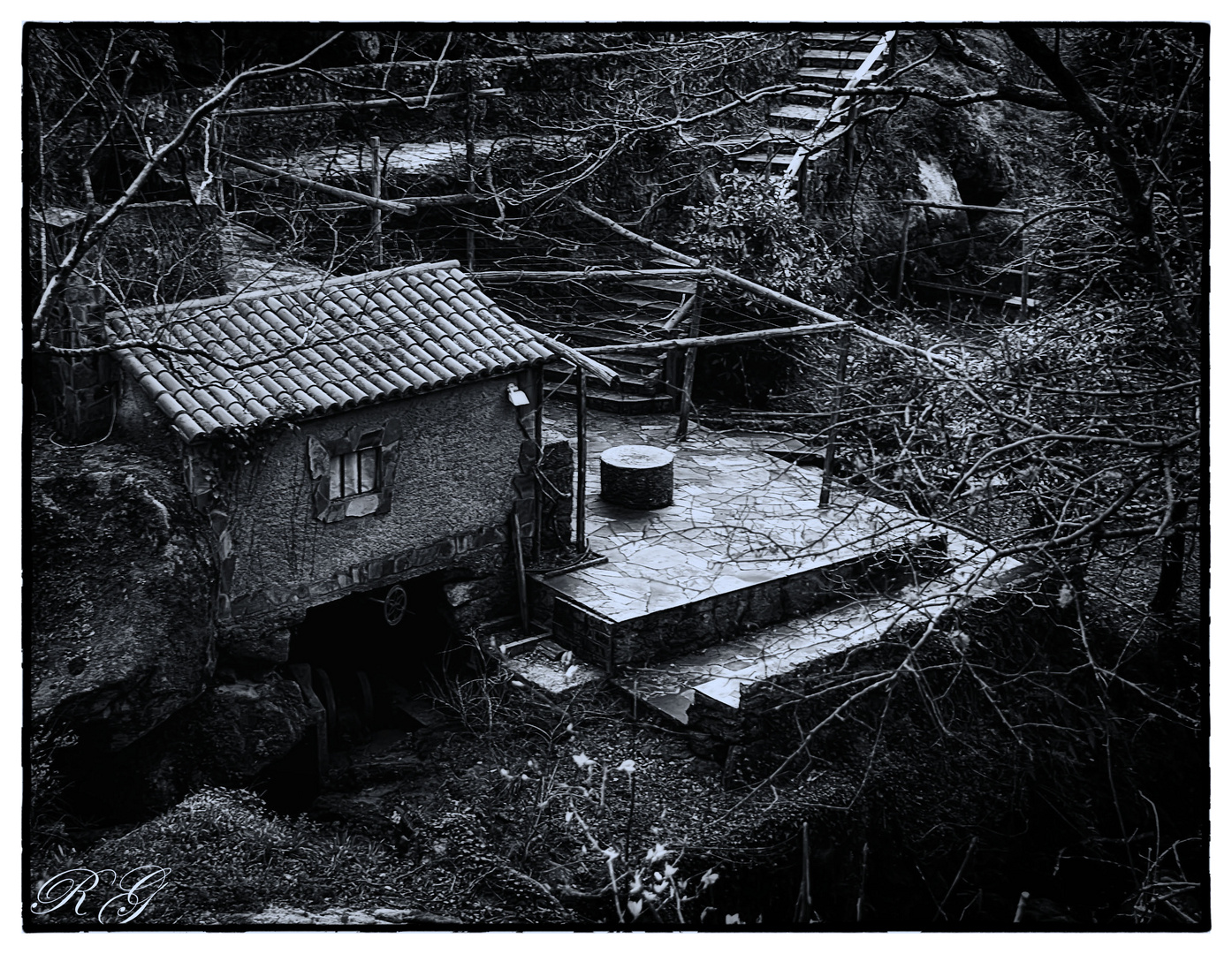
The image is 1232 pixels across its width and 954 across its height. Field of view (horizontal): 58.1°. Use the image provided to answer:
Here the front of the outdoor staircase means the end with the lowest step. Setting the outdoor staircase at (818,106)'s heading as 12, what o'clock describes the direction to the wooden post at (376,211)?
The wooden post is roughly at 2 o'clock from the outdoor staircase.

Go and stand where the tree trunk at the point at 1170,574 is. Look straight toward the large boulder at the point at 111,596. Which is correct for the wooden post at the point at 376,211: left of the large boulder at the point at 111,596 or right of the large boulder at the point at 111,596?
right

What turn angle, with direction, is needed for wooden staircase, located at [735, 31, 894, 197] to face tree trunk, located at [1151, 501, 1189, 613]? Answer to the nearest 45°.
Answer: approximately 90° to its left

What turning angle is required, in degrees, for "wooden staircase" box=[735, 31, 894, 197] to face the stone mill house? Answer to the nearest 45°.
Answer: approximately 45° to its right

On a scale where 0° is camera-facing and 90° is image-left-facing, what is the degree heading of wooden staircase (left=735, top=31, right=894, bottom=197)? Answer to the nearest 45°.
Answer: approximately 45°

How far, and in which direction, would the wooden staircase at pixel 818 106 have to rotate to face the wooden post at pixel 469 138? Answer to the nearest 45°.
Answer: approximately 45° to its right
